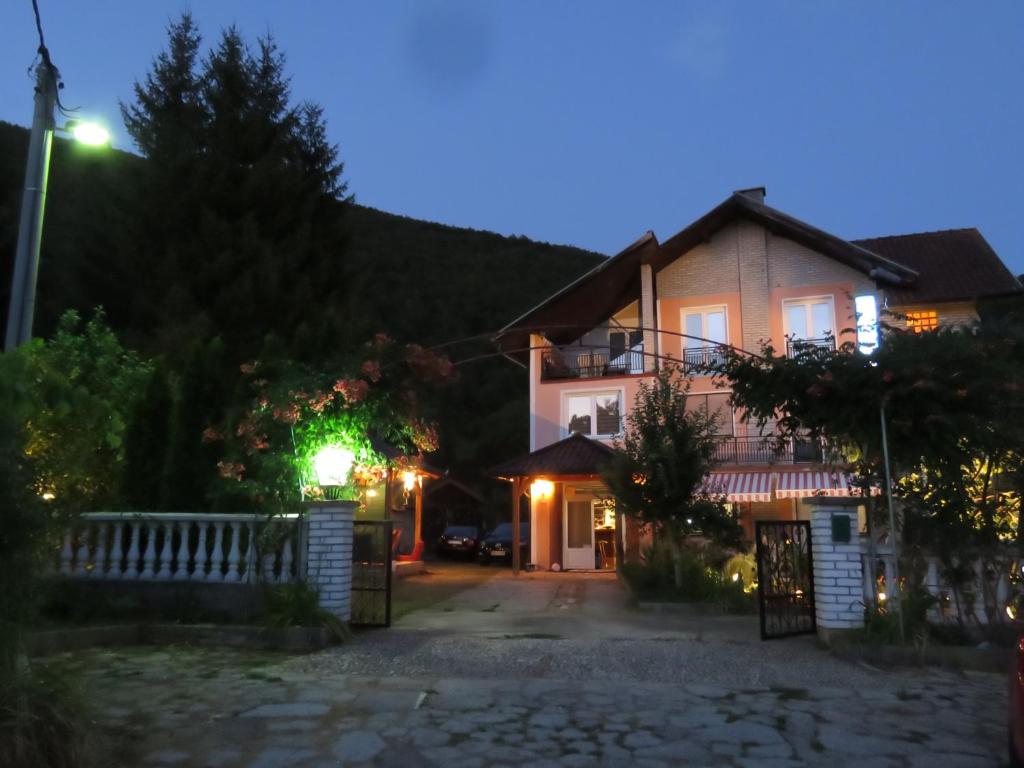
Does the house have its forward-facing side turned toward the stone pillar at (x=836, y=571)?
yes

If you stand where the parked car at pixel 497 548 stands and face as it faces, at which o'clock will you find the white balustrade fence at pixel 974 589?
The white balustrade fence is roughly at 10 o'clock from the parked car.

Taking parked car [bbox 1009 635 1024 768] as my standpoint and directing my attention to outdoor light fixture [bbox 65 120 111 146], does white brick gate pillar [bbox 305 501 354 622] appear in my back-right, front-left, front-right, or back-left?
front-right

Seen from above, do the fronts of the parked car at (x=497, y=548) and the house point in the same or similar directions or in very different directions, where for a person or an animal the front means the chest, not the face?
same or similar directions

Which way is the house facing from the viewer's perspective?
toward the camera

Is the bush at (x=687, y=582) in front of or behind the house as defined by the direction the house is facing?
in front

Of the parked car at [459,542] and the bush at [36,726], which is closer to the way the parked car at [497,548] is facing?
the bush

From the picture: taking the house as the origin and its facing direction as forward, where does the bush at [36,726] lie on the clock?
The bush is roughly at 12 o'clock from the house.

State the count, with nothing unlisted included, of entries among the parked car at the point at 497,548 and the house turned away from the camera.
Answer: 0

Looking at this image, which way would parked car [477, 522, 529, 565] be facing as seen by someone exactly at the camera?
facing the viewer and to the left of the viewer

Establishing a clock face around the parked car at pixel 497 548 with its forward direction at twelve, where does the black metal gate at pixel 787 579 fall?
The black metal gate is roughly at 10 o'clock from the parked car.

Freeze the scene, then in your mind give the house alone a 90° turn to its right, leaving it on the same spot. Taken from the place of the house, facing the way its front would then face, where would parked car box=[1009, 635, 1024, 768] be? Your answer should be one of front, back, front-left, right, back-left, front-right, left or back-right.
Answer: left

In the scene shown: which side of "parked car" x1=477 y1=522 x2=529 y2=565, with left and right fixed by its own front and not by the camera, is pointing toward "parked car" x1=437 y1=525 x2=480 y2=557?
right
